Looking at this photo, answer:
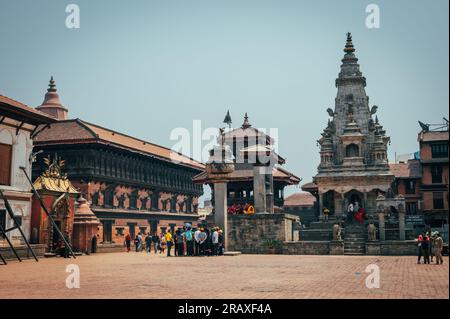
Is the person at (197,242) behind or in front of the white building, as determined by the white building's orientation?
in front

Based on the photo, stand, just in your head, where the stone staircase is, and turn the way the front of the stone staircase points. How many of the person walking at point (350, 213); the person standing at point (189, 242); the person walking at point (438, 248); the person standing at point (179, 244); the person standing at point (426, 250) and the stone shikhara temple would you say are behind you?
2

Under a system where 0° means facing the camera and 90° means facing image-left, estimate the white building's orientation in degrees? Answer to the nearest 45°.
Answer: approximately 315°

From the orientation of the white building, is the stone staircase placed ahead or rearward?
ahead

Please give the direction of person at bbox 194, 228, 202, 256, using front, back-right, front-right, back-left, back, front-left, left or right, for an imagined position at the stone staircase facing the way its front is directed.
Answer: front-right

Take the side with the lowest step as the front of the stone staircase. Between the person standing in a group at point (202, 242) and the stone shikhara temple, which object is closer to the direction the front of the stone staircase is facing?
the person standing in a group

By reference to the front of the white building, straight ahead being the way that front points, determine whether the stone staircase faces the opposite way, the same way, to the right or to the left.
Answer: to the right

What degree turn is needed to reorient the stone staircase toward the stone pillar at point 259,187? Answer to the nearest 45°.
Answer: approximately 90° to its right

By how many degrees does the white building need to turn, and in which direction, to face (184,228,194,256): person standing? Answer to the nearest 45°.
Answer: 0° — it already faces them

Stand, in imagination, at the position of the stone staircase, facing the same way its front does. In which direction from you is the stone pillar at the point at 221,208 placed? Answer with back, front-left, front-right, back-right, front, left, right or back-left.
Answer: front-right
